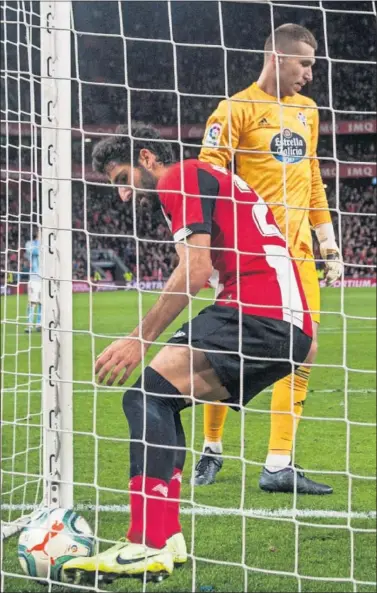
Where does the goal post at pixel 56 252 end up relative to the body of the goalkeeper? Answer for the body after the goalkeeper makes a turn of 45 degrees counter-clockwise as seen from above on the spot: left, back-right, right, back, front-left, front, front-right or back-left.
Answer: back-right

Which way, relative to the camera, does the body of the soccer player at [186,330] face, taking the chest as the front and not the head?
to the viewer's left

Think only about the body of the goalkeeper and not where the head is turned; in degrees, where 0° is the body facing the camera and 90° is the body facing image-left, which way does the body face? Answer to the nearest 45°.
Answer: approximately 315°

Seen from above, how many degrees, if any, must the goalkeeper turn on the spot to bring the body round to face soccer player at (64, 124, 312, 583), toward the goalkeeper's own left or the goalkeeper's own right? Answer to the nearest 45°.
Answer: approximately 45° to the goalkeeper's own right

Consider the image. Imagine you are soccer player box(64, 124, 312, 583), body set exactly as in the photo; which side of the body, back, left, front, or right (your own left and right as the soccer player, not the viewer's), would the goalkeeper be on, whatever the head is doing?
right

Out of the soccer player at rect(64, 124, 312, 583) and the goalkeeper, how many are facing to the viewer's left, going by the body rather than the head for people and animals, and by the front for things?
1

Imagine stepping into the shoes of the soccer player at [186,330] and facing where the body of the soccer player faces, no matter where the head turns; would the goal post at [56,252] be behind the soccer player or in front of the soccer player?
in front

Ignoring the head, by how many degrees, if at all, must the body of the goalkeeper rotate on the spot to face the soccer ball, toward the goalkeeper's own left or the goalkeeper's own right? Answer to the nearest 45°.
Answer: approximately 90° to the goalkeeper's own right

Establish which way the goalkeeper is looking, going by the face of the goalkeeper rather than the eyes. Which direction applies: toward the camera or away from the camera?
toward the camera

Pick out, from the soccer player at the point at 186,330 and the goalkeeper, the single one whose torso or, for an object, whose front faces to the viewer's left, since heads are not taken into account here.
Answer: the soccer player
